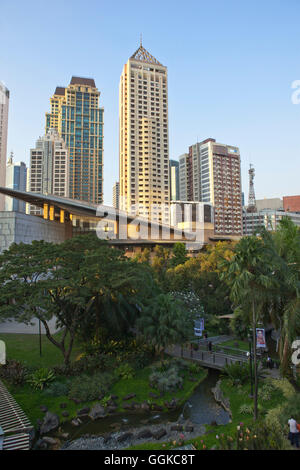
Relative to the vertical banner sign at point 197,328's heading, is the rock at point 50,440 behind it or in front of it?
in front

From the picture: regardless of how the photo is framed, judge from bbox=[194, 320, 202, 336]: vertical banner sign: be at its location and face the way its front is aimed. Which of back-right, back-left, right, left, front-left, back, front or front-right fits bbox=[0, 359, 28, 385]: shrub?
front-right

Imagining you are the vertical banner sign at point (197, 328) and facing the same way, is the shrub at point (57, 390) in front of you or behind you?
in front

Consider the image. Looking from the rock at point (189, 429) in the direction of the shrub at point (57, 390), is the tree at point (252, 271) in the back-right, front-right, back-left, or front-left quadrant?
back-right

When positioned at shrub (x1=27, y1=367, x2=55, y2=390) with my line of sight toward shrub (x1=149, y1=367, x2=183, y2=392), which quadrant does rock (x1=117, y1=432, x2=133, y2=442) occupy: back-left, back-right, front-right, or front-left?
front-right

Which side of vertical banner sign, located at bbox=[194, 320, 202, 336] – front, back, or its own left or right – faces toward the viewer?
front

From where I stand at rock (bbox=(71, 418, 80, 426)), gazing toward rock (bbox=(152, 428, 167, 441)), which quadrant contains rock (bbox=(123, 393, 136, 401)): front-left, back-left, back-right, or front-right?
front-left

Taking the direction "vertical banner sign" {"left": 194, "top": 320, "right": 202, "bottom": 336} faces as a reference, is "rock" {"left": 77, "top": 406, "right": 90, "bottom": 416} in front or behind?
in front

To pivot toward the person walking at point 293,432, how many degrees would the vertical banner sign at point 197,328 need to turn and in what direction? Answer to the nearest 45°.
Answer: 0° — it already faces them

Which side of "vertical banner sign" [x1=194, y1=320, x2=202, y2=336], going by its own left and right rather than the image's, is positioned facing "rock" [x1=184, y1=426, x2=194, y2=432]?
front

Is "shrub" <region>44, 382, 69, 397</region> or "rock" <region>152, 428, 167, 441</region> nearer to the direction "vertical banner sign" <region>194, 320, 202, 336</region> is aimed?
the rock

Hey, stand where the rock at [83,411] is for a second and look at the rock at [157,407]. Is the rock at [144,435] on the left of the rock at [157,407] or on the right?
right

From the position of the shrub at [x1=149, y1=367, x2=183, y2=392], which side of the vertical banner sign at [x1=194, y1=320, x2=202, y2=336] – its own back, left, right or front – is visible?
front

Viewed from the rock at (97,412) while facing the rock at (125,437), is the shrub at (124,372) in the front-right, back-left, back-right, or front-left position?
back-left
